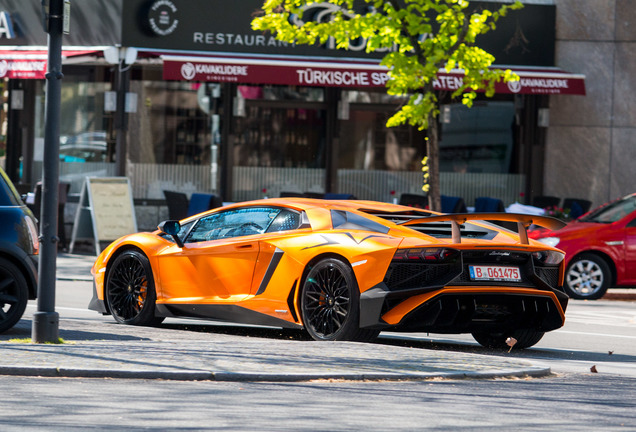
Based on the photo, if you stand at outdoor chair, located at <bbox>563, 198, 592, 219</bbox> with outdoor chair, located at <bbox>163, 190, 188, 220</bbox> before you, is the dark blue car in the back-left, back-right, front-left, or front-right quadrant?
front-left

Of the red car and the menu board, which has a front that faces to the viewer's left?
the red car

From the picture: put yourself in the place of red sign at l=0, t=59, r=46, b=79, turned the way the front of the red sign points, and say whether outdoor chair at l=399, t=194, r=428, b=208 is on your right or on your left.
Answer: on your left

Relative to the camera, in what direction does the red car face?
facing to the left of the viewer

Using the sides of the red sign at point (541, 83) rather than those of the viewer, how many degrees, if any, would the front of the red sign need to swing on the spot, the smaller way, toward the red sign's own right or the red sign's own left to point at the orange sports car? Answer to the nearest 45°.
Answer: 0° — it already faces it

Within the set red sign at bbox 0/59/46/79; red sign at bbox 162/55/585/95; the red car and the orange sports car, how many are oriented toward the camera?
2

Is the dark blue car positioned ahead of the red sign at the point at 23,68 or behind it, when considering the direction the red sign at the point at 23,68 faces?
ahead

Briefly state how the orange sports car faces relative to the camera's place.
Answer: facing away from the viewer and to the left of the viewer

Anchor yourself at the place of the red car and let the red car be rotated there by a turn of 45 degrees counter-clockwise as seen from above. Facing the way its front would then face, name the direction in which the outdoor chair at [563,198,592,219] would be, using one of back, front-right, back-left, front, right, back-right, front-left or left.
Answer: back-right

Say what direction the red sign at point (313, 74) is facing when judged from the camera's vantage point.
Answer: facing the viewer

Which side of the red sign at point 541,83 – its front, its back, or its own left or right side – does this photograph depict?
front

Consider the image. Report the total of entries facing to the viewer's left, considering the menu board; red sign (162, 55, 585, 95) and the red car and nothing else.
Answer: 1

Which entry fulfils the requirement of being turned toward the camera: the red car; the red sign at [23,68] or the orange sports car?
the red sign

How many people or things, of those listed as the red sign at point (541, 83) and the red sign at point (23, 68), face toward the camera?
2

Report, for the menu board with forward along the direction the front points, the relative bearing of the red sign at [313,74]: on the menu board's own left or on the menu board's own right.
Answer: on the menu board's own left
